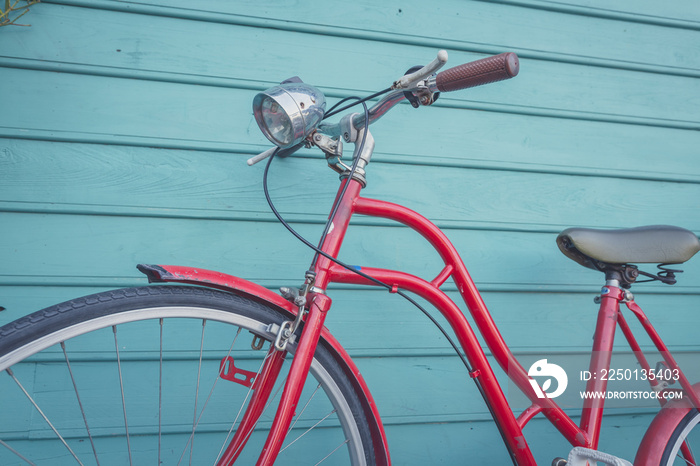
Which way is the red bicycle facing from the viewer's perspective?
to the viewer's left
